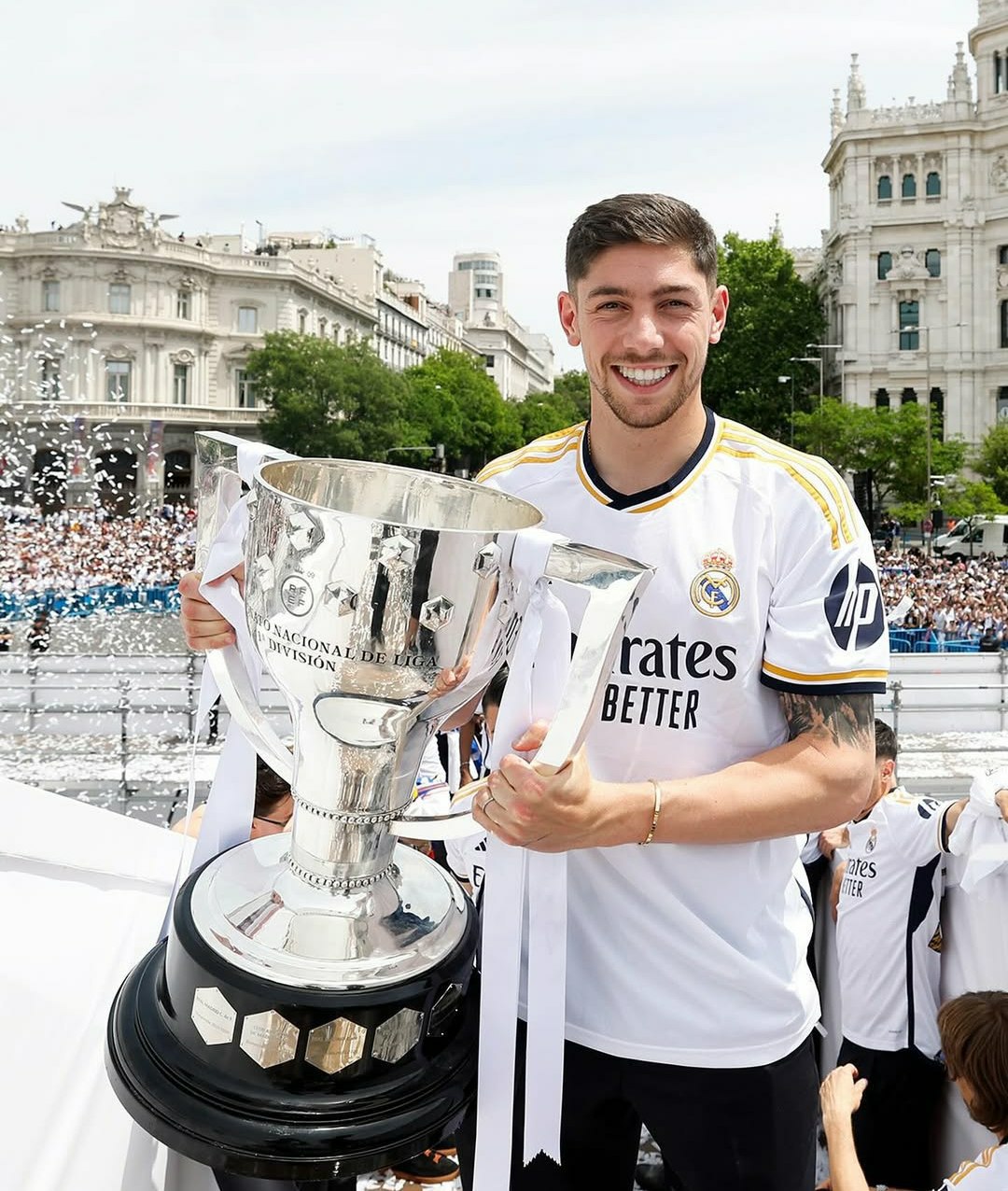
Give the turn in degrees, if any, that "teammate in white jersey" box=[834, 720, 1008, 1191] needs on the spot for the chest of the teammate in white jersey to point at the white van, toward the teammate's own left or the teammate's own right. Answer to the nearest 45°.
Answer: approximately 135° to the teammate's own right

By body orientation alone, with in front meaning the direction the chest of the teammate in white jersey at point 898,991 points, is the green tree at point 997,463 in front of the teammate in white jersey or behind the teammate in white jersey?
behind

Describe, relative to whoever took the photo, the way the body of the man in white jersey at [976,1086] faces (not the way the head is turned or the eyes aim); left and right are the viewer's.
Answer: facing away from the viewer and to the left of the viewer

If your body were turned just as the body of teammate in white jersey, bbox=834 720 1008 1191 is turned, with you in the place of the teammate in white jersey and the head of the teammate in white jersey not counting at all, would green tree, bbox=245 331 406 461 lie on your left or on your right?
on your right

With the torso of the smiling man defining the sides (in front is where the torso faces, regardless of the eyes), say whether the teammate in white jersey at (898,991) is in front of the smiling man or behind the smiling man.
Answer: behind

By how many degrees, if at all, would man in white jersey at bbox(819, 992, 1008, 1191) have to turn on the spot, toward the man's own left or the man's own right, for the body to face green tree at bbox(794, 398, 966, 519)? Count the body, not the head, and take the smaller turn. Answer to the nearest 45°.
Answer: approximately 45° to the man's own right

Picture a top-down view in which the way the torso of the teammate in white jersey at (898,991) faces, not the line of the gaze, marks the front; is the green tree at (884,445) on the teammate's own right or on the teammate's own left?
on the teammate's own right
